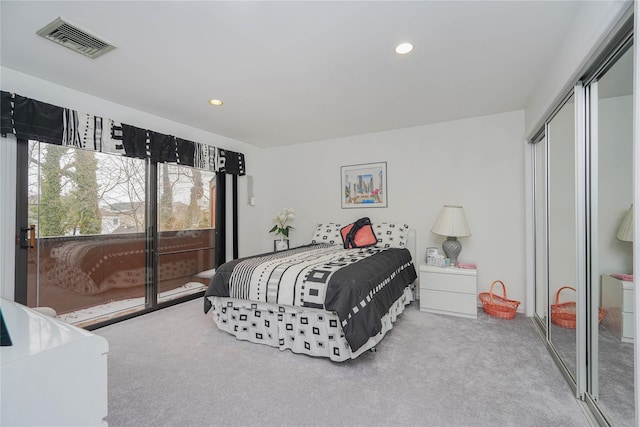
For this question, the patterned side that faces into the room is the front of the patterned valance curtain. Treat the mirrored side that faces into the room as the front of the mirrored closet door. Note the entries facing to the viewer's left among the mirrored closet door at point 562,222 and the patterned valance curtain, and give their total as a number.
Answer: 1

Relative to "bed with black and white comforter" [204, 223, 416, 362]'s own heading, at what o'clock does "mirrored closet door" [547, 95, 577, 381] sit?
The mirrored closet door is roughly at 8 o'clock from the bed with black and white comforter.

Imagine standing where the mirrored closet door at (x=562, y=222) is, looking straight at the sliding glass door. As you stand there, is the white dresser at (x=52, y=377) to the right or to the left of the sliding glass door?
left

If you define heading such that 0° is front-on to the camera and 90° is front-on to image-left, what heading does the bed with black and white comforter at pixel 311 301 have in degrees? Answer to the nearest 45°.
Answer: approximately 45°

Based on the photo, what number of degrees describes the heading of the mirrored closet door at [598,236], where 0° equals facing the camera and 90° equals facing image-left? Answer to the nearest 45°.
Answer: approximately 90°

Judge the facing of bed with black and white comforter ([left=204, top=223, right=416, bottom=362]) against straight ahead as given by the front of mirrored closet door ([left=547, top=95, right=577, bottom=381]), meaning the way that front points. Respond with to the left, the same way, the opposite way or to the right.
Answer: to the left

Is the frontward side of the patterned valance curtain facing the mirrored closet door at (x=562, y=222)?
yes

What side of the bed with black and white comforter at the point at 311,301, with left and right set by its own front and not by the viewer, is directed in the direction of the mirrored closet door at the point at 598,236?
left

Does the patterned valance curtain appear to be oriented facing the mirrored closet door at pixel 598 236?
yes

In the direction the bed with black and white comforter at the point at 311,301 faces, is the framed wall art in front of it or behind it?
behind

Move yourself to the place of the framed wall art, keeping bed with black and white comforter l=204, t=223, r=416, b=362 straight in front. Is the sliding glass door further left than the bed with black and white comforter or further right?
right

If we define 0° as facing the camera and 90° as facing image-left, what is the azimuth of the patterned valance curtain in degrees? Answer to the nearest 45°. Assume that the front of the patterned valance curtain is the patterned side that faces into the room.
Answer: approximately 315°
